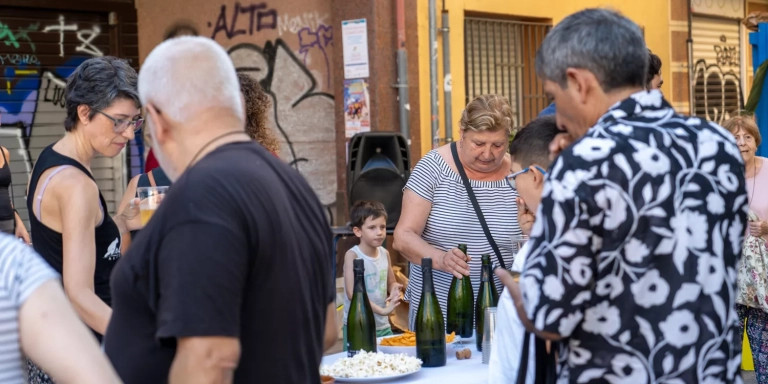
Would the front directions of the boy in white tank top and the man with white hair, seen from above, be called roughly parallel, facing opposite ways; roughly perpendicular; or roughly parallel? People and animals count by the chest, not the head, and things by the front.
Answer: roughly parallel, facing opposite ways

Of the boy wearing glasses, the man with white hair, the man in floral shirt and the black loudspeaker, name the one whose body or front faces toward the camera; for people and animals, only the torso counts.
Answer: the black loudspeaker

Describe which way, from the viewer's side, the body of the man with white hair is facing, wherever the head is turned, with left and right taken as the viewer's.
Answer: facing away from the viewer and to the left of the viewer

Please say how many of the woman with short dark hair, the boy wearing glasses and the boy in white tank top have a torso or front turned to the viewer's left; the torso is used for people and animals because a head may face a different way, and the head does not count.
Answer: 1

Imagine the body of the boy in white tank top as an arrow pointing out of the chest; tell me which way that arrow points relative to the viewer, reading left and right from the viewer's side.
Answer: facing the viewer and to the right of the viewer

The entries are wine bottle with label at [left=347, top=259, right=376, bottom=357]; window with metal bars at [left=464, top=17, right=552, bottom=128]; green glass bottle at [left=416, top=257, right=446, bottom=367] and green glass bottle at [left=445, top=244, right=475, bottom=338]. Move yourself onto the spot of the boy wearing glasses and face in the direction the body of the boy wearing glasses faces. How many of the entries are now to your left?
0

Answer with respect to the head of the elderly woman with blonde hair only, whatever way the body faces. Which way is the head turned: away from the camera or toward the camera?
toward the camera

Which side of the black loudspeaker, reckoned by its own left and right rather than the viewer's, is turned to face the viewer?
front

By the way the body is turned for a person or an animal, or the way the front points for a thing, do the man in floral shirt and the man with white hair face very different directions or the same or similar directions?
same or similar directions

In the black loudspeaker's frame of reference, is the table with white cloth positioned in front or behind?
in front

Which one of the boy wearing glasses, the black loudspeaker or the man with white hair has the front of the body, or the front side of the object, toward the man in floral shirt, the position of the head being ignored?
the black loudspeaker

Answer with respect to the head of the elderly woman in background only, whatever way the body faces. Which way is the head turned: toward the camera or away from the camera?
toward the camera

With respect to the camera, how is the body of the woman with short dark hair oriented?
to the viewer's right

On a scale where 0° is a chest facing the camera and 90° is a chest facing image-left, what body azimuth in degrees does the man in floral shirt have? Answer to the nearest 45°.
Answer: approximately 135°

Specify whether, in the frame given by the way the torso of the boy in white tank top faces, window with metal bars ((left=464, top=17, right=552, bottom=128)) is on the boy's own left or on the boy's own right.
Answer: on the boy's own left

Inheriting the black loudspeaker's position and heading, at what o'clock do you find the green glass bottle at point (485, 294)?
The green glass bottle is roughly at 12 o'clock from the black loudspeaker.

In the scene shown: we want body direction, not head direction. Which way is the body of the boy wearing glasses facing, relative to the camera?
to the viewer's left
